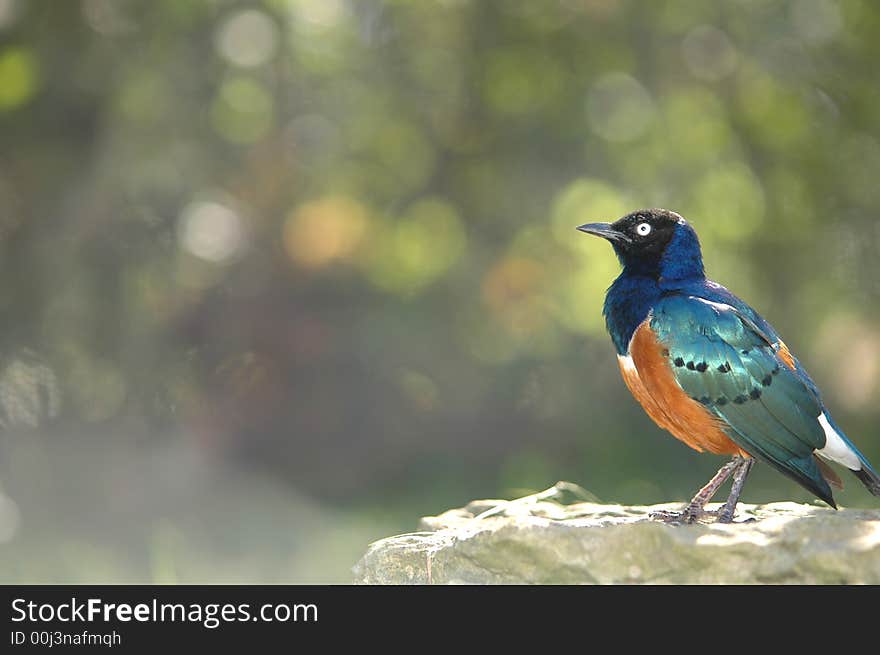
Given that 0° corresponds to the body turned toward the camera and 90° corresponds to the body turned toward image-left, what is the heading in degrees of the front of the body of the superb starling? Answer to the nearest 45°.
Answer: approximately 90°
